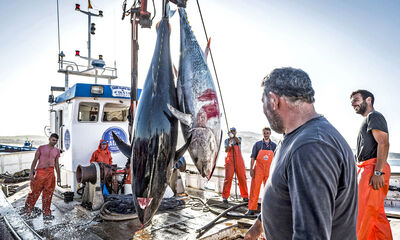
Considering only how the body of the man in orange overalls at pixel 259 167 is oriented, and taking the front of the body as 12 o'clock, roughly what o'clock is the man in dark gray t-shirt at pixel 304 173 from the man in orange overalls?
The man in dark gray t-shirt is roughly at 12 o'clock from the man in orange overalls.

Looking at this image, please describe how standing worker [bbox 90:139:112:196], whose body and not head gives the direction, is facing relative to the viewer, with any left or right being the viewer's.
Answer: facing the viewer

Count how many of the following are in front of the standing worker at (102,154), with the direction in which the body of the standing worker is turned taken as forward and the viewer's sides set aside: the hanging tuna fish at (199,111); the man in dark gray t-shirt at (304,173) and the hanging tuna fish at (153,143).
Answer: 3

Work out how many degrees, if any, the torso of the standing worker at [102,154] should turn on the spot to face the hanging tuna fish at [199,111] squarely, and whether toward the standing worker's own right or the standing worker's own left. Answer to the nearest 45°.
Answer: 0° — they already face it

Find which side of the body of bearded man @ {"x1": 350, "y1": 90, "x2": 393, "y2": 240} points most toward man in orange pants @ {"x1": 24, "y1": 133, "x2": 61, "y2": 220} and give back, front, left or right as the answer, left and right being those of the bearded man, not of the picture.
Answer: front

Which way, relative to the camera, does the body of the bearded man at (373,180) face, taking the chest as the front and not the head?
to the viewer's left

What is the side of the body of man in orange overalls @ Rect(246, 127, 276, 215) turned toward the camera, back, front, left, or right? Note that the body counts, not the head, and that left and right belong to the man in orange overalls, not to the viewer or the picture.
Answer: front

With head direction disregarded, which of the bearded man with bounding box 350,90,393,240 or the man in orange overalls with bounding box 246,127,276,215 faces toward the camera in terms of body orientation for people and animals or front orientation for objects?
the man in orange overalls

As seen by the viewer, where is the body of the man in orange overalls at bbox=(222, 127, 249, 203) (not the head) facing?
toward the camera

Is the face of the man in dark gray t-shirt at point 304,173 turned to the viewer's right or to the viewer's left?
to the viewer's left

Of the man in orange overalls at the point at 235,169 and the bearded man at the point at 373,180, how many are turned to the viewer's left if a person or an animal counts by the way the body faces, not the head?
1

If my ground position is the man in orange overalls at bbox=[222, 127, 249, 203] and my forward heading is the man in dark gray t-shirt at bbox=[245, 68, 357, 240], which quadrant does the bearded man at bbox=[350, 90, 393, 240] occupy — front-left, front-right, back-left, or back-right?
front-left

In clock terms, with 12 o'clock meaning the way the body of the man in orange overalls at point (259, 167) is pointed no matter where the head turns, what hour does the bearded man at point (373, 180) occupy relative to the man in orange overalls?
The bearded man is roughly at 11 o'clock from the man in orange overalls.
